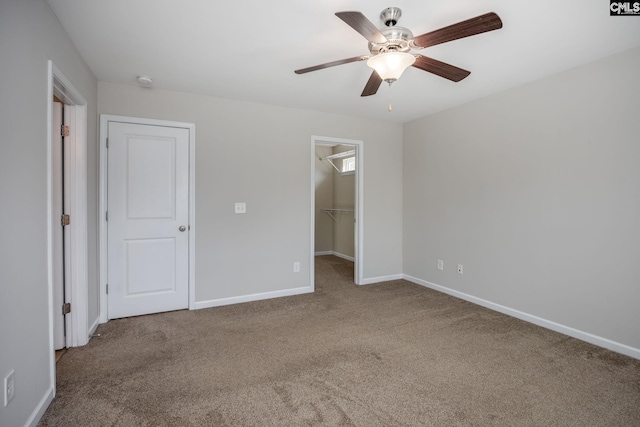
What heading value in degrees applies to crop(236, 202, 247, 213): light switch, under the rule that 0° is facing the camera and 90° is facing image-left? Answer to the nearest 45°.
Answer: approximately 0°

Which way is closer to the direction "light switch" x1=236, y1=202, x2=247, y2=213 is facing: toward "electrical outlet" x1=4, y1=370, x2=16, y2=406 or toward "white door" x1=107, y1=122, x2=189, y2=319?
the electrical outlet

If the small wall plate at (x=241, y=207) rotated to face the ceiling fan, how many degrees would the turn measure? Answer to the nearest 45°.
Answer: approximately 45° to its left

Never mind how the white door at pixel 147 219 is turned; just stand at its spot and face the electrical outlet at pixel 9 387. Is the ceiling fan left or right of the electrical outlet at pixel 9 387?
left

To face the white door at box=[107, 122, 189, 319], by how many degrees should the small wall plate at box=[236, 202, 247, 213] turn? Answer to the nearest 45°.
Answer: approximately 90° to its right

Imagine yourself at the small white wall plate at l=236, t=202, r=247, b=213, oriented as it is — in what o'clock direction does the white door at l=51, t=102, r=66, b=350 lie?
The white door is roughly at 2 o'clock from the small white wall plate.

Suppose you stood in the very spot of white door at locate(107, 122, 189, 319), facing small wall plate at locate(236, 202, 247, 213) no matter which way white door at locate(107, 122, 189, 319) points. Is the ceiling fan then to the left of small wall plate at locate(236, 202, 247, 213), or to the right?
right

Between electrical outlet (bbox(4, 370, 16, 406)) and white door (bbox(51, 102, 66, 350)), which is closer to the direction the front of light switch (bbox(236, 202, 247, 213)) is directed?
the electrical outlet

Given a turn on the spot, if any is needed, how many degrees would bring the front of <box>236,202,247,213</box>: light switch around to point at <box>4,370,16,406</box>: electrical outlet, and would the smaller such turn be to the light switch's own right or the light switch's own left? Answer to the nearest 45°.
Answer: approximately 45° to the light switch's own right
